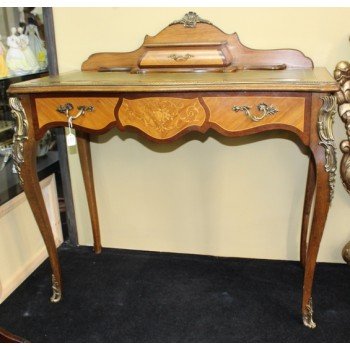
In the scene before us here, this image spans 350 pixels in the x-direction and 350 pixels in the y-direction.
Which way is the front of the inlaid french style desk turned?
toward the camera
